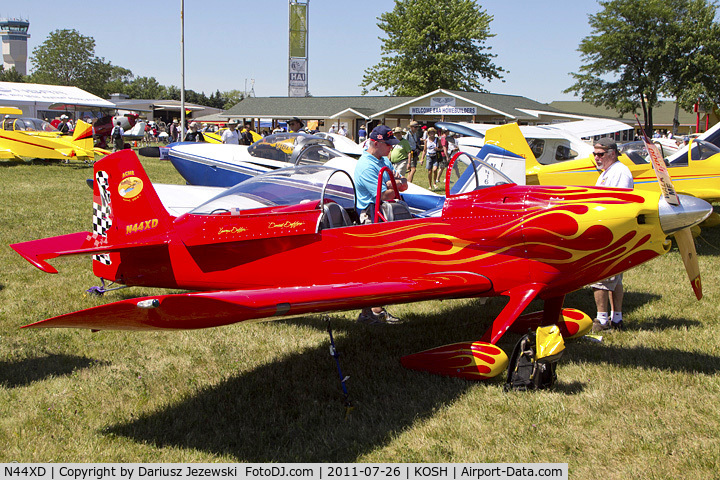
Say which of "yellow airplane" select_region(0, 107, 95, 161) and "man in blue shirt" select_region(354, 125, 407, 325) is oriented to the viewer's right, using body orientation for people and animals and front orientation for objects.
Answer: the man in blue shirt

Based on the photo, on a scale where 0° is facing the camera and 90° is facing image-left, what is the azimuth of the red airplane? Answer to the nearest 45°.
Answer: approximately 315°

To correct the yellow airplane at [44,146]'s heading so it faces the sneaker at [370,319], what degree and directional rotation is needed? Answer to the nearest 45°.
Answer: approximately 90° to its left

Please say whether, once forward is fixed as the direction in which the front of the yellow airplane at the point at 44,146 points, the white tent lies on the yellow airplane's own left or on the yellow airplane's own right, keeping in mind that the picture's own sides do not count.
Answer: on the yellow airplane's own right

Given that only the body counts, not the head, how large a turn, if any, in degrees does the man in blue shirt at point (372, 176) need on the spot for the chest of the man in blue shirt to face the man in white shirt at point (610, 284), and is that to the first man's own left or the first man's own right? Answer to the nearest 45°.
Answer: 0° — they already face them

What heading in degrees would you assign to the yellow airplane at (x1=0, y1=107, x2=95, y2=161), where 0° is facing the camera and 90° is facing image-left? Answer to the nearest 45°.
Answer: approximately 90°

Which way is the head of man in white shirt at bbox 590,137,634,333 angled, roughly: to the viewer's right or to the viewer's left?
to the viewer's left

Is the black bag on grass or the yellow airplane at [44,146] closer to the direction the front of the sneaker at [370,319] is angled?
the black bag on grass

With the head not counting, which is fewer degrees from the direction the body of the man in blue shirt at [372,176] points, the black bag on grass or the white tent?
the black bag on grass
